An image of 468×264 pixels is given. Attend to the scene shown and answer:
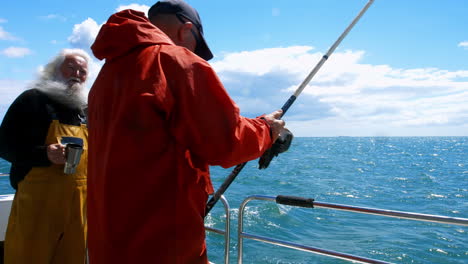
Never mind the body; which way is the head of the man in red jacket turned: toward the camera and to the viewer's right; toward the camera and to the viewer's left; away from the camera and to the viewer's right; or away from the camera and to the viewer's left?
away from the camera and to the viewer's right

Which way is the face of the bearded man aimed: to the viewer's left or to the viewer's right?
to the viewer's right

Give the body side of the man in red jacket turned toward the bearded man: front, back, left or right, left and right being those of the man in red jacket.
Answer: left

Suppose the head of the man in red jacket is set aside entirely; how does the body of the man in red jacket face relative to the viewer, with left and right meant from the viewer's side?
facing away from the viewer and to the right of the viewer

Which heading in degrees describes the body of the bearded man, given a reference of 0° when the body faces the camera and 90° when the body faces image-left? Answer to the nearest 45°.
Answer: approximately 315°
